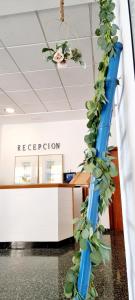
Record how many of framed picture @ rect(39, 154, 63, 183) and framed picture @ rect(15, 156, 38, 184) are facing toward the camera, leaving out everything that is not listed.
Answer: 2

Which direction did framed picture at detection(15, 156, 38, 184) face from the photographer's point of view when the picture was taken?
facing the viewer

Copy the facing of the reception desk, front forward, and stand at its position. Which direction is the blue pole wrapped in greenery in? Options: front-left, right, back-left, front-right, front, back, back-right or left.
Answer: front

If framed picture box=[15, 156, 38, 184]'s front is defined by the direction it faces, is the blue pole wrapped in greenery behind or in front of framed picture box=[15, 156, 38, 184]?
in front

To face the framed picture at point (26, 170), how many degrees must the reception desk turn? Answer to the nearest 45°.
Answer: approximately 180°

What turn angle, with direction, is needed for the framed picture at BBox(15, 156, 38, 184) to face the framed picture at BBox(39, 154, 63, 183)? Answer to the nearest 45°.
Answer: approximately 90° to its left

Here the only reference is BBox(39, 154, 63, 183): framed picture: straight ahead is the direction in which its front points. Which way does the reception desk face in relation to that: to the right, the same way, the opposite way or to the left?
the same way

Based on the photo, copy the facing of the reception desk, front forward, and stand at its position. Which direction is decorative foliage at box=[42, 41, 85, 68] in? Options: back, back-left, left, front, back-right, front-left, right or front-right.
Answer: front

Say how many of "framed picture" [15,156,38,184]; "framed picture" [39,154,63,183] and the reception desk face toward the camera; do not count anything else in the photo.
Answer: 3

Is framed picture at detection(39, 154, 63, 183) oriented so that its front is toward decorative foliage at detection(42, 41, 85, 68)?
yes

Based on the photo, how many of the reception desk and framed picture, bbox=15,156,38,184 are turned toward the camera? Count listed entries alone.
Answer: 2

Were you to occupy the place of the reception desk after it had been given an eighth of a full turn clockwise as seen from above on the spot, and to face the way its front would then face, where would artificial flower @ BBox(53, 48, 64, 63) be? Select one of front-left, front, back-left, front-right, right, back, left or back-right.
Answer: front-left

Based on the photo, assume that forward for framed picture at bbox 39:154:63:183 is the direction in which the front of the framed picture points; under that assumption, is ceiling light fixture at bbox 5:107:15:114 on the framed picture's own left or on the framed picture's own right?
on the framed picture's own right

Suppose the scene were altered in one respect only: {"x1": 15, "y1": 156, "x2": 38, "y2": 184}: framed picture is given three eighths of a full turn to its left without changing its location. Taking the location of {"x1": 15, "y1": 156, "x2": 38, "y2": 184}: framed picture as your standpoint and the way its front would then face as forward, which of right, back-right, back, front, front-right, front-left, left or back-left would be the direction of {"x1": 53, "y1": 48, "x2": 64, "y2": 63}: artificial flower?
back-right
